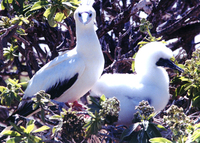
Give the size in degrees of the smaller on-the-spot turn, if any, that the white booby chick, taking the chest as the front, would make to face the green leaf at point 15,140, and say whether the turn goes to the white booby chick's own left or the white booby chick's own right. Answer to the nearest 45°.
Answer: approximately 135° to the white booby chick's own right

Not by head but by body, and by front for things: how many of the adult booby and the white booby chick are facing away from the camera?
0

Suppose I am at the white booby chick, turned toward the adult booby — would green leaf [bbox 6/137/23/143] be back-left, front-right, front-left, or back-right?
front-left

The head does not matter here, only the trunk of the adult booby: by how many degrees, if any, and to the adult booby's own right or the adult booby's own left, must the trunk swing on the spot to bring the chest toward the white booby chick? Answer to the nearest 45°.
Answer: approximately 45° to the adult booby's own left

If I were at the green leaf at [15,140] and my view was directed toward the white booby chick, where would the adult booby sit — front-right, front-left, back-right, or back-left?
front-left

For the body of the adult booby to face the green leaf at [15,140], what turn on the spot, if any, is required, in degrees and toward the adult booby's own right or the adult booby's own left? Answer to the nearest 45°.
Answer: approximately 90° to the adult booby's own right

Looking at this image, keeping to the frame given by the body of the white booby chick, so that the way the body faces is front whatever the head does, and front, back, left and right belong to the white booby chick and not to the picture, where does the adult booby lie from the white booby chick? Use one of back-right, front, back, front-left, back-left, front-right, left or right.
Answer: back

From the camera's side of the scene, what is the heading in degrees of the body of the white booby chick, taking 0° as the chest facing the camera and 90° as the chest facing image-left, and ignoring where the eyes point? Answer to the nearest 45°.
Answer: approximately 270°

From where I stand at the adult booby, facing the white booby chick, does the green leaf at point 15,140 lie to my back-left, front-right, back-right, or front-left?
back-right

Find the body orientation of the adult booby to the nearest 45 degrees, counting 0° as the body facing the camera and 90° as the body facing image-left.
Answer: approximately 315°
